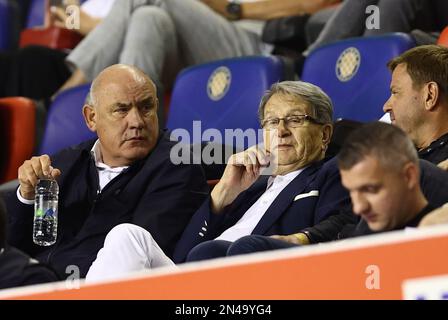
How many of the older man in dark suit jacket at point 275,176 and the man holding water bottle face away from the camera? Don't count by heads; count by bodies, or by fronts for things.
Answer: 0

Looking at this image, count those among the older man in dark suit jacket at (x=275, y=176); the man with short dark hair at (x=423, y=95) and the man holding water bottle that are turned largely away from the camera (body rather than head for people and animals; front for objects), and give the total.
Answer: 0

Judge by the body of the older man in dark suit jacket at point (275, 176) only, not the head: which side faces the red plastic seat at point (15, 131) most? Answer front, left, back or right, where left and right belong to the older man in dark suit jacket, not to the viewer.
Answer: right

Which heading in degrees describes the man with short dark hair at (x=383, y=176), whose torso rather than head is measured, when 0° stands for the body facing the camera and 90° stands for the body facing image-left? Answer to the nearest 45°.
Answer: approximately 45°

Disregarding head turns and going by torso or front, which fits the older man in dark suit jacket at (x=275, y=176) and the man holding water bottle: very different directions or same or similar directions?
same or similar directions

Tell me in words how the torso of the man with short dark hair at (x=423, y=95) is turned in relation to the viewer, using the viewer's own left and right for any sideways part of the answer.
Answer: facing to the left of the viewer

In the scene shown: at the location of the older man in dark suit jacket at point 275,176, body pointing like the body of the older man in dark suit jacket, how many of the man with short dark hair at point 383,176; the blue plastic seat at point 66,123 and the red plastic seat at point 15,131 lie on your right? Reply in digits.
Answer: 2

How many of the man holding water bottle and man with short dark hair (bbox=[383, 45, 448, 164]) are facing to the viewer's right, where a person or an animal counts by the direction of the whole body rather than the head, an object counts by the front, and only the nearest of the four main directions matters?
0
